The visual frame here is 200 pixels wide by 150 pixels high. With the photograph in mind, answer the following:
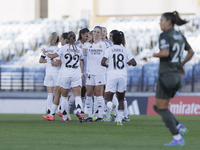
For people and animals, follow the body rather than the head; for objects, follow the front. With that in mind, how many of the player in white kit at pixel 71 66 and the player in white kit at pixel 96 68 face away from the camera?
1

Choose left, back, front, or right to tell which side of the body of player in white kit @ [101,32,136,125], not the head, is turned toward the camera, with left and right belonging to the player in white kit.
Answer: back

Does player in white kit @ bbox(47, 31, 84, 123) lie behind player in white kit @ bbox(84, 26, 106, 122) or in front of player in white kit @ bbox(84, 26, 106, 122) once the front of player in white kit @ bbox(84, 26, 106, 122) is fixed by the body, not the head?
in front

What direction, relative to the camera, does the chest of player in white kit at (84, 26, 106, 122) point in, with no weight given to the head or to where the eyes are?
toward the camera

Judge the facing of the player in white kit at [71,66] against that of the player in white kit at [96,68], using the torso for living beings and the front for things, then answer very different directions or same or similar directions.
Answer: very different directions

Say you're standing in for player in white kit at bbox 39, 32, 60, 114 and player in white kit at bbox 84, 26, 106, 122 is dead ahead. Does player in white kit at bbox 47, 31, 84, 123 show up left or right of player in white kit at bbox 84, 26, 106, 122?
right

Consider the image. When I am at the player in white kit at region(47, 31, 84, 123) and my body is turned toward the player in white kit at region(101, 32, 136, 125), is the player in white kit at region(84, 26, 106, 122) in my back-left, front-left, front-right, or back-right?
front-left

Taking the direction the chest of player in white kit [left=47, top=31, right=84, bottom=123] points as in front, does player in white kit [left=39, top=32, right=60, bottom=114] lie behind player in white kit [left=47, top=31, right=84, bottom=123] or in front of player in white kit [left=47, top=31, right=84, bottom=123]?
in front

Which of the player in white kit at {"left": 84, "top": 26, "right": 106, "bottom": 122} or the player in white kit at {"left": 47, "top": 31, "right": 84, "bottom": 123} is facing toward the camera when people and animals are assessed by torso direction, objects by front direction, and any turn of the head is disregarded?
the player in white kit at {"left": 84, "top": 26, "right": 106, "bottom": 122}

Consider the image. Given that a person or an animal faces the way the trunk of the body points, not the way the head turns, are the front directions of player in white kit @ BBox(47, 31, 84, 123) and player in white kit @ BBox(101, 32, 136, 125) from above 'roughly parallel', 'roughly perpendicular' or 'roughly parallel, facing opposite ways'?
roughly parallel

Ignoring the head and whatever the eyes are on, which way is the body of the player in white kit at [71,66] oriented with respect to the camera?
away from the camera

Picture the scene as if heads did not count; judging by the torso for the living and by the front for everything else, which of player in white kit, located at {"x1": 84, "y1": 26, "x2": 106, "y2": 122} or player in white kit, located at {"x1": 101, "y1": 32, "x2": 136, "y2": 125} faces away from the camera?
player in white kit, located at {"x1": 101, "y1": 32, "x2": 136, "y2": 125}

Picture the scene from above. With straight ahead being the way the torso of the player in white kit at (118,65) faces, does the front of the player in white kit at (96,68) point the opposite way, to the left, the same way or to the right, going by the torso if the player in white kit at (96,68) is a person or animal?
the opposite way
